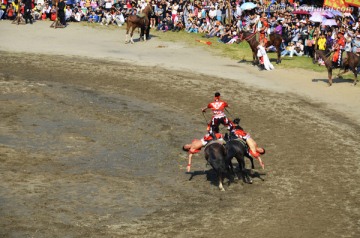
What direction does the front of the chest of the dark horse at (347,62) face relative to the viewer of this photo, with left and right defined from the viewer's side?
facing to the left of the viewer

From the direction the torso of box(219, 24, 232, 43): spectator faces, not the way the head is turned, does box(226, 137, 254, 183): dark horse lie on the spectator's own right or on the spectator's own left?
on the spectator's own left

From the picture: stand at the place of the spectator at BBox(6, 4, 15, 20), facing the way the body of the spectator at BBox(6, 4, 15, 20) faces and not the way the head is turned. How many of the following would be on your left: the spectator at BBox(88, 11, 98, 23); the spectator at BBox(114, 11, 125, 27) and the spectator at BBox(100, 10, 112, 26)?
3

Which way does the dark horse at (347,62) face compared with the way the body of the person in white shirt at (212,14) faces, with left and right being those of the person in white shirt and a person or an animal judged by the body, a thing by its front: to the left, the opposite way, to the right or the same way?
to the right

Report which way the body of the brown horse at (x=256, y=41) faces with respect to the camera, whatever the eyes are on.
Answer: to the viewer's left

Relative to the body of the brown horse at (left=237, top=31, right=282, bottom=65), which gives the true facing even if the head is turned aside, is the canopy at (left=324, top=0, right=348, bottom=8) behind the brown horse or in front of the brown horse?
behind
